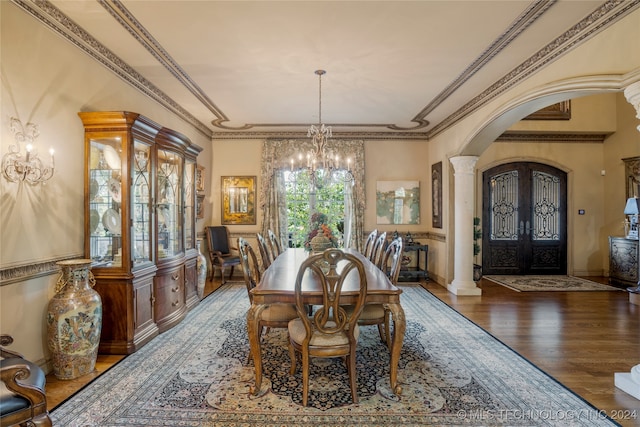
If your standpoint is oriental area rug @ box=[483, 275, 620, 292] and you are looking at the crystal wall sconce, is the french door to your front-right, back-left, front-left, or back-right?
back-right

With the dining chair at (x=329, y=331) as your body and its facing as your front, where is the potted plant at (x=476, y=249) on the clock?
The potted plant is roughly at 1 o'clock from the dining chair.

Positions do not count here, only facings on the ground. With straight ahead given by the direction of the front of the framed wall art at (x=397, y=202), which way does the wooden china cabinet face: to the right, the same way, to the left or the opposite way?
to the left

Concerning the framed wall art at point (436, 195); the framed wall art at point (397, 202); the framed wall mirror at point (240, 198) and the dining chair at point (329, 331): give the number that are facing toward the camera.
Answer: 2

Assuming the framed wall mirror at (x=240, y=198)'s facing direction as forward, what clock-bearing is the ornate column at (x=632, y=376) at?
The ornate column is roughly at 11 o'clock from the framed wall mirror.

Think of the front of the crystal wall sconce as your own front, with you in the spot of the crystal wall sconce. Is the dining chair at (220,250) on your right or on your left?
on your left

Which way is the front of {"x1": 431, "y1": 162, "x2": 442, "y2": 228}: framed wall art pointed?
to the viewer's left

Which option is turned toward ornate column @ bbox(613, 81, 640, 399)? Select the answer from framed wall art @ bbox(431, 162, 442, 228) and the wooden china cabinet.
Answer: the wooden china cabinet

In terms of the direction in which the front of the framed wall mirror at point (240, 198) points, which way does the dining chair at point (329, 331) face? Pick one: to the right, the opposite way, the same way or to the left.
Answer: the opposite way

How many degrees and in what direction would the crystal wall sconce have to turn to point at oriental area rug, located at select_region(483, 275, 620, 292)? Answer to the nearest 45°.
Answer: approximately 45° to its left

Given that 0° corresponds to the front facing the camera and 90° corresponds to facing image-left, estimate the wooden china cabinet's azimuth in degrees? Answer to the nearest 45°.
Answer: approximately 315°

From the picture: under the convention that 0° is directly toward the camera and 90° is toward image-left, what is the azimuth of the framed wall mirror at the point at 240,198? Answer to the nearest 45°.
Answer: approximately 0°

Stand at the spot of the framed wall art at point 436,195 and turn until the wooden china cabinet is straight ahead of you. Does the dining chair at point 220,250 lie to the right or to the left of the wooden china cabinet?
right

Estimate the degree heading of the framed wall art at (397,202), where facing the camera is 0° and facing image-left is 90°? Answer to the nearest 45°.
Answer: approximately 0°

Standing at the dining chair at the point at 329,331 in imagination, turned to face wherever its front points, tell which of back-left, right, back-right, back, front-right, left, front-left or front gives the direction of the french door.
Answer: front-right
